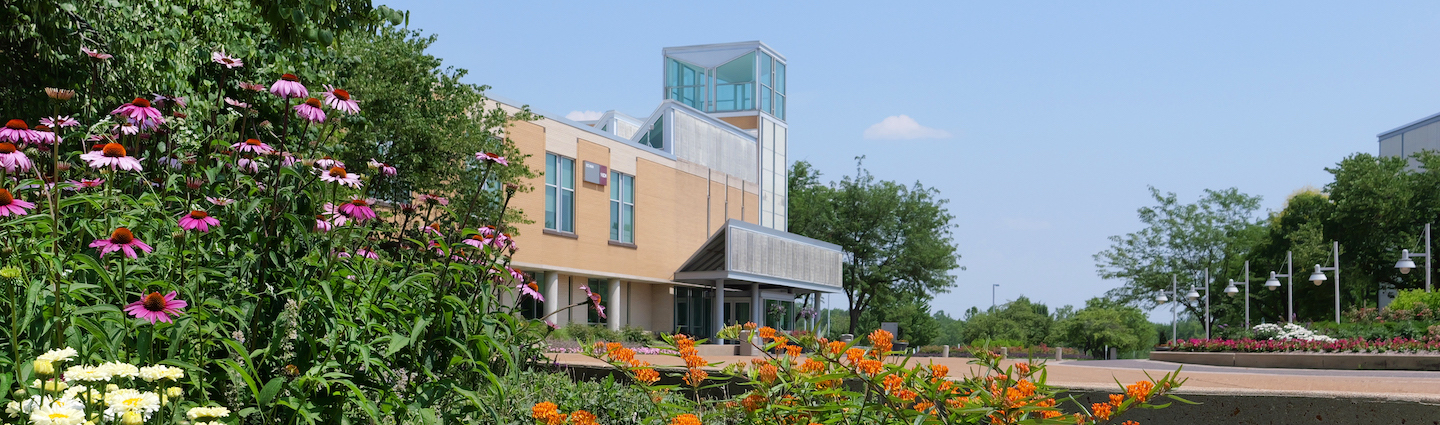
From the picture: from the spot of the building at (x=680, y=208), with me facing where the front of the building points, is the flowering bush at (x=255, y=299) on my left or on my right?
on my right

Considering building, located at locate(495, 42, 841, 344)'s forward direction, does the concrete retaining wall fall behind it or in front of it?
in front

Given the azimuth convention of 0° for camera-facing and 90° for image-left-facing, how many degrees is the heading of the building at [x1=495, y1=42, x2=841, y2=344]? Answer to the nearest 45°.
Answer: approximately 315°

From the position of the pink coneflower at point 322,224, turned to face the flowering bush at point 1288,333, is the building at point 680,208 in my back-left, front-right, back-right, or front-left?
front-left

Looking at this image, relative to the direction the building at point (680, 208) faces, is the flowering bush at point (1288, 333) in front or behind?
in front

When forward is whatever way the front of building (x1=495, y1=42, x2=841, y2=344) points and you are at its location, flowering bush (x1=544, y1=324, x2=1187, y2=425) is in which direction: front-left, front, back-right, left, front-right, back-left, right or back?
front-right

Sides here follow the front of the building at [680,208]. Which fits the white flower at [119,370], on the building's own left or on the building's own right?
on the building's own right

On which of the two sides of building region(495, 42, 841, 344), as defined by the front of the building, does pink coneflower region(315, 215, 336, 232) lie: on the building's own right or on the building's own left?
on the building's own right
